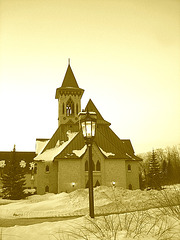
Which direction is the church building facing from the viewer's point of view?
toward the camera

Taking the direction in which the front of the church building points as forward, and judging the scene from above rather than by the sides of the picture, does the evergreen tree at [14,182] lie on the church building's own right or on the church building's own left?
on the church building's own right
